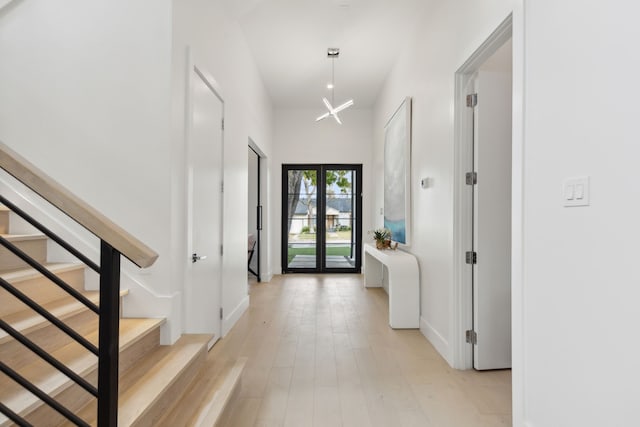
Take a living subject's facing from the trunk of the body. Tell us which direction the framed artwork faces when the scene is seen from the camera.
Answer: facing to the left of the viewer

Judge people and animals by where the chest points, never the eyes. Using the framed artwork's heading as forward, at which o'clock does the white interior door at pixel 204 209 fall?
The white interior door is roughly at 10 o'clock from the framed artwork.

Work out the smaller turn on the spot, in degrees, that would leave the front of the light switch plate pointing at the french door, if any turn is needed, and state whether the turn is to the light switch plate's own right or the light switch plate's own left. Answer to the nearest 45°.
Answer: approximately 90° to the light switch plate's own right

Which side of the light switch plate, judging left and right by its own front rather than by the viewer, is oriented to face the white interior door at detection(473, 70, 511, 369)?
right

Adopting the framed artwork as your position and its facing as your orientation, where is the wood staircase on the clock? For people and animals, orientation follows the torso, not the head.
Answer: The wood staircase is roughly at 10 o'clock from the framed artwork.

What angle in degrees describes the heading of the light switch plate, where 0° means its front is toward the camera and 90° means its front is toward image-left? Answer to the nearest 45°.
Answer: approximately 45°

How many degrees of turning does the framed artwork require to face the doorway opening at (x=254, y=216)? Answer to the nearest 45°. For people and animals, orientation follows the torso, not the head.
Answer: approximately 45° to its right

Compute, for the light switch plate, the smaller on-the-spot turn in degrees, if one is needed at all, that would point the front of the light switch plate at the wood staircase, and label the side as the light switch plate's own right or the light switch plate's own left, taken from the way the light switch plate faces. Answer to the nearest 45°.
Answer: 0° — it already faces it

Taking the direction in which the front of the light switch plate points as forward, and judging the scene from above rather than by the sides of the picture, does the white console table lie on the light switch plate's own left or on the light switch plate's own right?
on the light switch plate's own right
